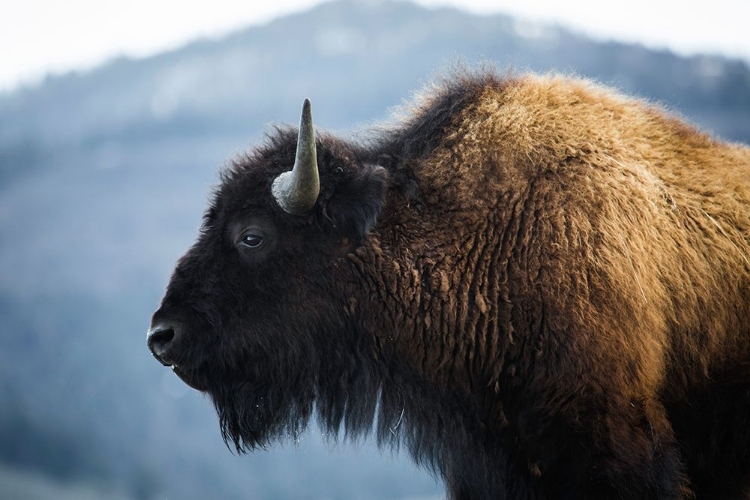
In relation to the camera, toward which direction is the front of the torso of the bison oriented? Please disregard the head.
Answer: to the viewer's left
